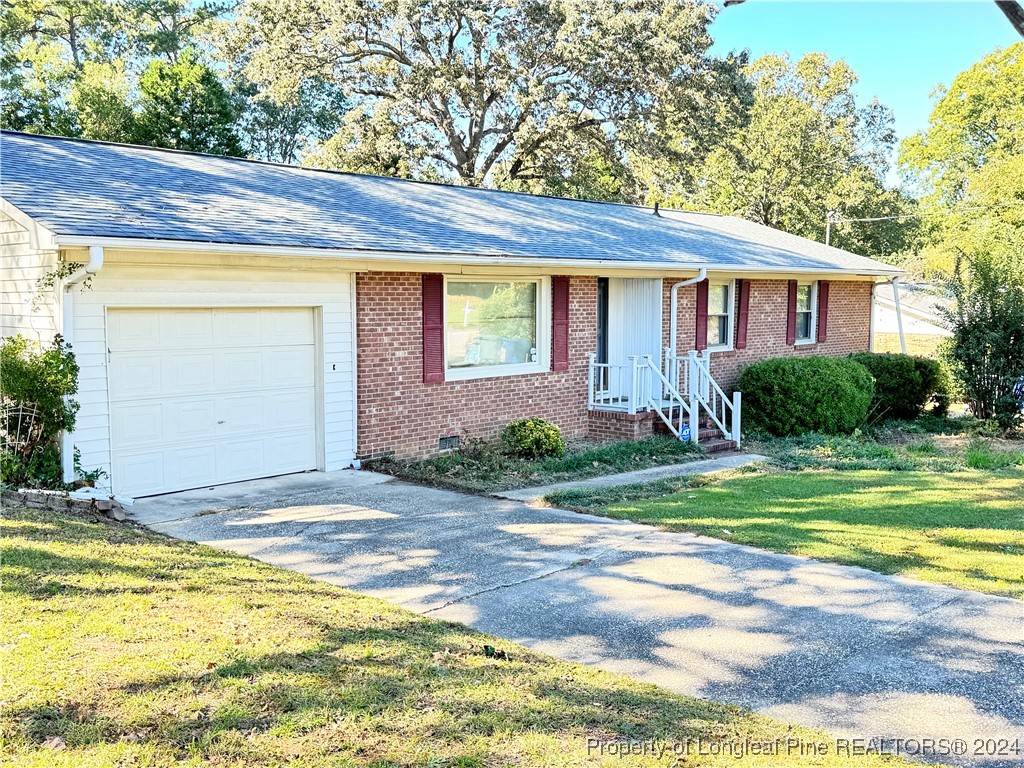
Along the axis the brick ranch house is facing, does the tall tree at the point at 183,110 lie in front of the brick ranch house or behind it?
behind

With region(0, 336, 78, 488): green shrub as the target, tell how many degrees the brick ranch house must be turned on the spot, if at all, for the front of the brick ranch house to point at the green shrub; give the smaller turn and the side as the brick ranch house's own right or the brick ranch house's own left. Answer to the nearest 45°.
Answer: approximately 90° to the brick ranch house's own right

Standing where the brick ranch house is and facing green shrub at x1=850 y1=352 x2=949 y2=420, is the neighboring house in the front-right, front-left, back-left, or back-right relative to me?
front-left

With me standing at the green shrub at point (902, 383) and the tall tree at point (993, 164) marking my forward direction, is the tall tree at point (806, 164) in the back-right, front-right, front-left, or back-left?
front-left

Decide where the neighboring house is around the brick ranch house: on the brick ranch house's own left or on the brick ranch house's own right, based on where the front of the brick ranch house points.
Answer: on the brick ranch house's own left

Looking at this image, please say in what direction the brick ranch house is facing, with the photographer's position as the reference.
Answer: facing the viewer and to the right of the viewer

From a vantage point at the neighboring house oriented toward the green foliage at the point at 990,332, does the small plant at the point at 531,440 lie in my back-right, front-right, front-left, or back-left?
front-right

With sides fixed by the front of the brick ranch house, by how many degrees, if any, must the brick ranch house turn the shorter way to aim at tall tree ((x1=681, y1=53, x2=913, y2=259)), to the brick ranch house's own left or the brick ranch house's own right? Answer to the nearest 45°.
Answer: approximately 90° to the brick ranch house's own left

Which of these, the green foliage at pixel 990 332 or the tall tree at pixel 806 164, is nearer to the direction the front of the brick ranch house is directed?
the green foliage

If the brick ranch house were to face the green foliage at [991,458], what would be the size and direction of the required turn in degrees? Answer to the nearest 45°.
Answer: approximately 45° to its left

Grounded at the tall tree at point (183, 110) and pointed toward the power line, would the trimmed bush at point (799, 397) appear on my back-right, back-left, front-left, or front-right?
front-right

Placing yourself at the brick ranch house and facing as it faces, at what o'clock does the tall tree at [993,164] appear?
The tall tree is roughly at 9 o'clock from the brick ranch house.

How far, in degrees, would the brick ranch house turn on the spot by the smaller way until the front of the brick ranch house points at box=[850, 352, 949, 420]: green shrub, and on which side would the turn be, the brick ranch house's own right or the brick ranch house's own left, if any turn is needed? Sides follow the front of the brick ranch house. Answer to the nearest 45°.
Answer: approximately 90° to the brick ranch house's own left

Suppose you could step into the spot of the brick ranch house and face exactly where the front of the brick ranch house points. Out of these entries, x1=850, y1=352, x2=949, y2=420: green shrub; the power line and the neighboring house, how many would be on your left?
3
